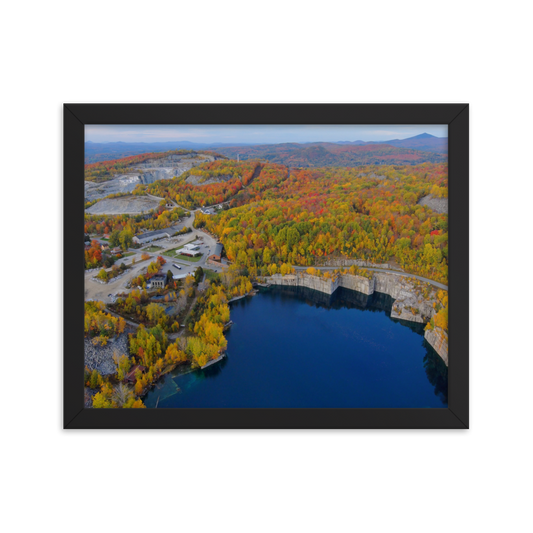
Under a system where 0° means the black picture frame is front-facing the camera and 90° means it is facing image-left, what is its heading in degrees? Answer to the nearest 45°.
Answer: approximately 0°
